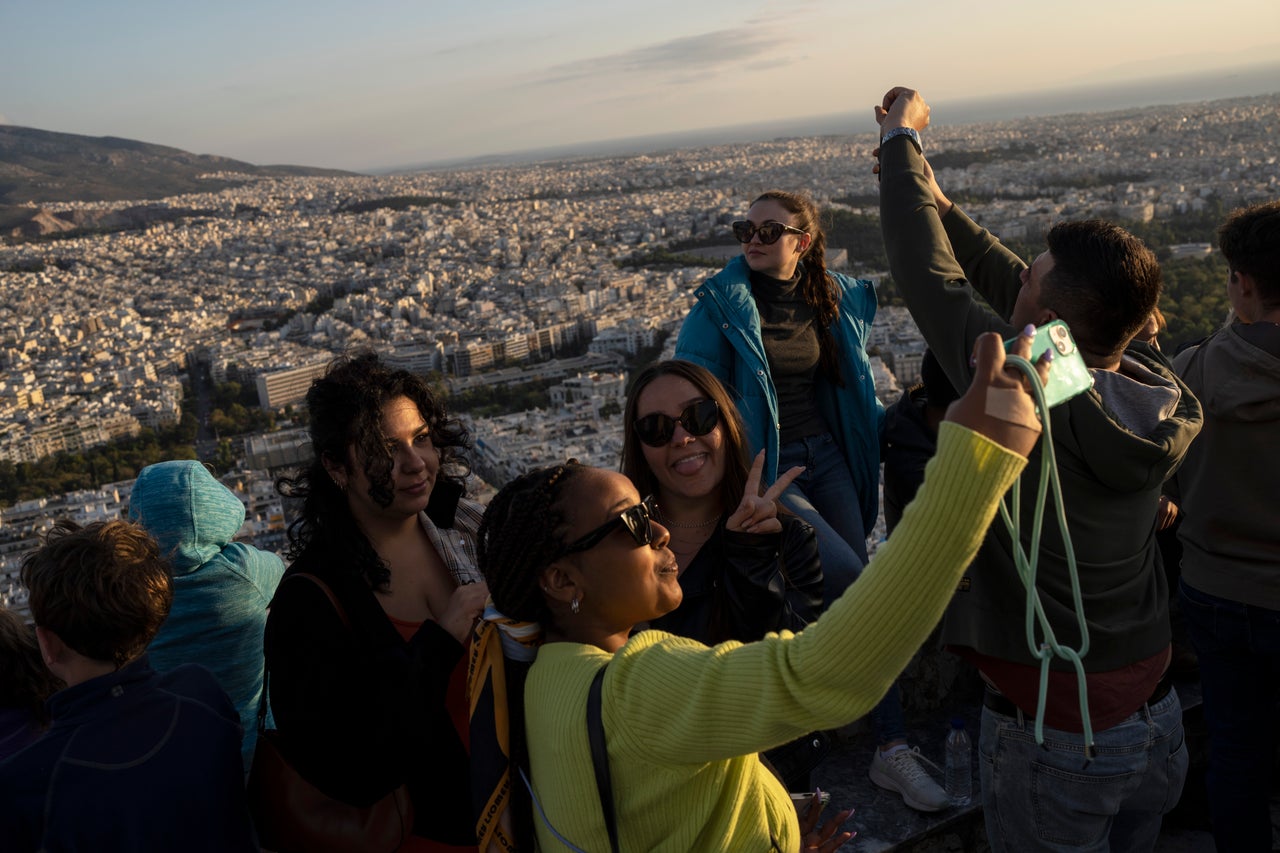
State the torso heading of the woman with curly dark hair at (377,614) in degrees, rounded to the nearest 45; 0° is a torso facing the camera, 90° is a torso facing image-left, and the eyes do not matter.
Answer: approximately 315°

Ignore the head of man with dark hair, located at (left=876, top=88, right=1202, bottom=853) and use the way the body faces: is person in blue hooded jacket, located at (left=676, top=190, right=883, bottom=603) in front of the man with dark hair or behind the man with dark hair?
in front

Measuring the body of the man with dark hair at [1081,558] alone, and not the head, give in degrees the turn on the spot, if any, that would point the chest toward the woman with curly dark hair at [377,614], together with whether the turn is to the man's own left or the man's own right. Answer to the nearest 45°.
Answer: approximately 45° to the man's own left

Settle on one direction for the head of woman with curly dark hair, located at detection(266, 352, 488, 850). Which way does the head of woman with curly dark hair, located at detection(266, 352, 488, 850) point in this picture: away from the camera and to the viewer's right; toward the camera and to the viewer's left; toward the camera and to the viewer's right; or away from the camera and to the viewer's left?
toward the camera and to the viewer's right

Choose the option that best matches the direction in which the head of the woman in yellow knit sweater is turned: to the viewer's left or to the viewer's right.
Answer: to the viewer's right

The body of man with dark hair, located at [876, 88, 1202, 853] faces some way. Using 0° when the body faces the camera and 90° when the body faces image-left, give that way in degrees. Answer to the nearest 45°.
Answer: approximately 135°

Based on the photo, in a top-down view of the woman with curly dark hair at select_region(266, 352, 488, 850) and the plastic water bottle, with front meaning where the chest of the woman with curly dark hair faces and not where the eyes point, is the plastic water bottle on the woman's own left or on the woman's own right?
on the woman's own left

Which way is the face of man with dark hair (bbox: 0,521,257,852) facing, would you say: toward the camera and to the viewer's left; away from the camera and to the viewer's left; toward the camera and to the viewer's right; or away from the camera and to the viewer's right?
away from the camera and to the viewer's left
